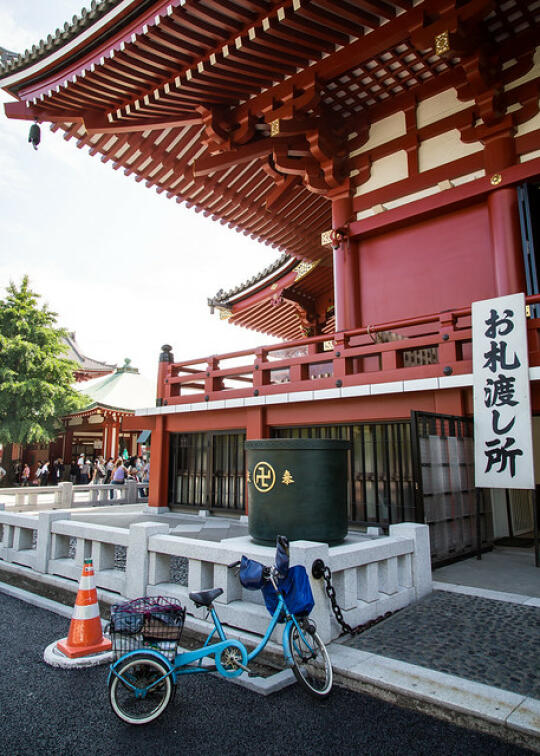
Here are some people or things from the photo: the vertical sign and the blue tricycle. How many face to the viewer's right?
1

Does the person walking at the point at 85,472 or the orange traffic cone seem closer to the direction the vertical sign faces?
the orange traffic cone

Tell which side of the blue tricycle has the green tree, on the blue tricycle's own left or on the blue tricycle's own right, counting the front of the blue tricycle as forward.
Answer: on the blue tricycle's own left

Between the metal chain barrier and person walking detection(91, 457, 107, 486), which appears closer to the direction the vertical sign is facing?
the metal chain barrier

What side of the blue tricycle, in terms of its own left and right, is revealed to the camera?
right

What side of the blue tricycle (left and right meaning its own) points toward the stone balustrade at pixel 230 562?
left

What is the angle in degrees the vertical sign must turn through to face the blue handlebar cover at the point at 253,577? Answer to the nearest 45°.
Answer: approximately 45° to its right

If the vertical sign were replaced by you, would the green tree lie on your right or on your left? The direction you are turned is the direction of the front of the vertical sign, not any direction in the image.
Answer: on your right

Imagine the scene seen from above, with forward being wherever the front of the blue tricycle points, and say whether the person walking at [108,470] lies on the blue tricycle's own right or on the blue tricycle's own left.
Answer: on the blue tricycle's own left

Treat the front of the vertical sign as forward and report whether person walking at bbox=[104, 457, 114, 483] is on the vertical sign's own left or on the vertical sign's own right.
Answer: on the vertical sign's own right

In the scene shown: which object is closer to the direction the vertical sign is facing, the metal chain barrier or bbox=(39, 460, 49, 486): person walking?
the metal chain barrier

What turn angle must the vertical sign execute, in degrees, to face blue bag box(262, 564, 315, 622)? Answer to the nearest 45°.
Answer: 0° — it already faces it

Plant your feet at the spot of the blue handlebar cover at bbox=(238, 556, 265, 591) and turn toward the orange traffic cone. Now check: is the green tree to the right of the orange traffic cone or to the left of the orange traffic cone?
right

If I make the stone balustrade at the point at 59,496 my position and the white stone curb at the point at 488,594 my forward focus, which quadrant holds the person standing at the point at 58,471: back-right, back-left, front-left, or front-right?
back-left

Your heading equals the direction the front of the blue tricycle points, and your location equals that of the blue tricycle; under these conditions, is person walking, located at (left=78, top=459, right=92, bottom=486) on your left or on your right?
on your left

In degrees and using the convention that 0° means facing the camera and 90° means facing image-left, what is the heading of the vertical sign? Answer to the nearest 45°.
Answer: approximately 0°
